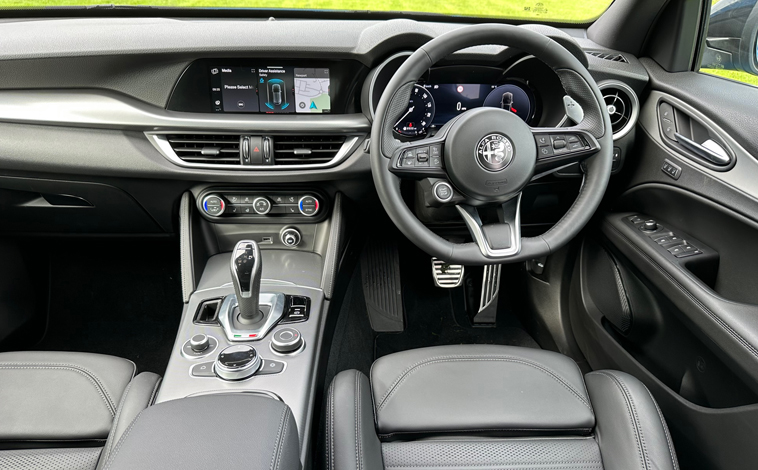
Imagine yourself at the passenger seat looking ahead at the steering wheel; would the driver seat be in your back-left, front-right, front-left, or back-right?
front-right

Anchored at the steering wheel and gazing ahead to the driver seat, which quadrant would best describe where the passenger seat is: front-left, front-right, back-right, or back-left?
front-right

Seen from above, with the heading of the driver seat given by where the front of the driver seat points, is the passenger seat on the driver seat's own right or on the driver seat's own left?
on the driver seat's own left

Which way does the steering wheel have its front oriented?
toward the camera

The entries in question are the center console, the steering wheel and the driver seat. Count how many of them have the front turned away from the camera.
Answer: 1

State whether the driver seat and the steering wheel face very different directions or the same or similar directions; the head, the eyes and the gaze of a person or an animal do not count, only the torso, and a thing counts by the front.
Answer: very different directions

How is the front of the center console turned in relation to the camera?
facing the viewer

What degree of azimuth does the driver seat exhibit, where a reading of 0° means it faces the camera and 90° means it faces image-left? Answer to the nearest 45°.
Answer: approximately 180°

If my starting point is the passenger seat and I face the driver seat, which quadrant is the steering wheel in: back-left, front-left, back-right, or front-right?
front-left

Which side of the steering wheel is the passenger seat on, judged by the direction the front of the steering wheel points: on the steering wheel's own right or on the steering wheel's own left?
on the steering wheel's own right

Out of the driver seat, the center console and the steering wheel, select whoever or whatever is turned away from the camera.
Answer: the driver seat
